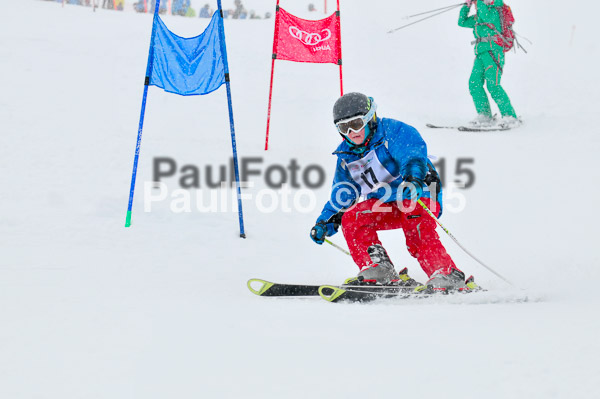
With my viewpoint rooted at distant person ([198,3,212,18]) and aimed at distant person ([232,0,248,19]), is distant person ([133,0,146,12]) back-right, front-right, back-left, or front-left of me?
back-left

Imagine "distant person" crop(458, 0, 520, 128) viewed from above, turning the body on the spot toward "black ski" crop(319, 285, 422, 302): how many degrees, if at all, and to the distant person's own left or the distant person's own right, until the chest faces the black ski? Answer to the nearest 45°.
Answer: approximately 45° to the distant person's own left

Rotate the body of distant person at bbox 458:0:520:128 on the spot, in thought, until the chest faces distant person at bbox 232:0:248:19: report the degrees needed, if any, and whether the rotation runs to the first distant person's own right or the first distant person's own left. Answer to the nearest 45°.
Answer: approximately 90° to the first distant person's own right

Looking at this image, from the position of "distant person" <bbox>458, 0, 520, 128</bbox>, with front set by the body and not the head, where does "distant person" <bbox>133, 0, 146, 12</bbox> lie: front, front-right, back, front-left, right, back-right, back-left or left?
right

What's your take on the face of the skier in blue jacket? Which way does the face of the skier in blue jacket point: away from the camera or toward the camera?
toward the camera

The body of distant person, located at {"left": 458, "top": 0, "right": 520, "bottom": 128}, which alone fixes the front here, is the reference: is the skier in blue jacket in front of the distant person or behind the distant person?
in front

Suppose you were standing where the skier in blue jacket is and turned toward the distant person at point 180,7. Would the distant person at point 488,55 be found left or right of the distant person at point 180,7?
right

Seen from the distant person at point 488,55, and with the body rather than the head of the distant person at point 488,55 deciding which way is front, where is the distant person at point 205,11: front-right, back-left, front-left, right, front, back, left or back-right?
right

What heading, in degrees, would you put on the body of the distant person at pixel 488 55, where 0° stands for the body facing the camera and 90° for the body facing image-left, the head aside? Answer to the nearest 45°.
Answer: approximately 45°

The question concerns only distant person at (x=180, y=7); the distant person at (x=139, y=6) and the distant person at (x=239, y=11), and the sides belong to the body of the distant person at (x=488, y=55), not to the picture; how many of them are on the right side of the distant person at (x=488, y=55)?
3

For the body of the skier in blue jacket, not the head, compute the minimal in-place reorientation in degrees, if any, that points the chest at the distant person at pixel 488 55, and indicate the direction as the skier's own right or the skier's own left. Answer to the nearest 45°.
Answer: approximately 135° to the skier's own right

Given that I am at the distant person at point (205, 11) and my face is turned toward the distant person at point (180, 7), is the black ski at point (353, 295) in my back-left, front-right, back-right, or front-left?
back-left

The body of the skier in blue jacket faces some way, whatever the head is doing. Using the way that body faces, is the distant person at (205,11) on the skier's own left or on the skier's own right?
on the skier's own right

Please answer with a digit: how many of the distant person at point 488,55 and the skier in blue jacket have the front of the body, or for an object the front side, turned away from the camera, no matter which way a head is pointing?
0

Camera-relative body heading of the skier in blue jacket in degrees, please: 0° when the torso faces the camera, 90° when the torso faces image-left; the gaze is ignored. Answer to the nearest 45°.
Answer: approximately 45°
